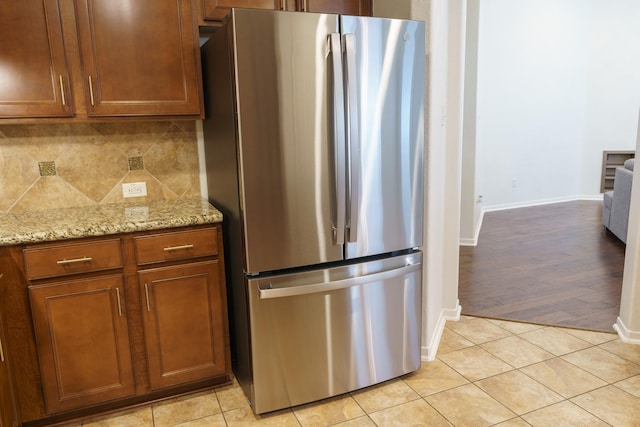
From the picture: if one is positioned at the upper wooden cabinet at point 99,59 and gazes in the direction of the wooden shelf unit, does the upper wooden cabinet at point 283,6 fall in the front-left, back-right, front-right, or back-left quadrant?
front-right

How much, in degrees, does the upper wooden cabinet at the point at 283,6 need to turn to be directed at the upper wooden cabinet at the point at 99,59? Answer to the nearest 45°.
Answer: approximately 90° to its right

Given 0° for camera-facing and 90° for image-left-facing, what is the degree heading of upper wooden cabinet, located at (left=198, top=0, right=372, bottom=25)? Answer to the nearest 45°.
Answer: approximately 0°

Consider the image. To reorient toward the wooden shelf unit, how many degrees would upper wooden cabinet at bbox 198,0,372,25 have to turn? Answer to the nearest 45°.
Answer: approximately 135° to its left
